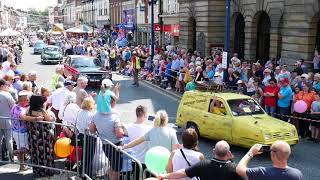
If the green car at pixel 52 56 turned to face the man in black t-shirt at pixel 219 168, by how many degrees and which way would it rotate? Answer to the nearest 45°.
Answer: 0° — it already faces them

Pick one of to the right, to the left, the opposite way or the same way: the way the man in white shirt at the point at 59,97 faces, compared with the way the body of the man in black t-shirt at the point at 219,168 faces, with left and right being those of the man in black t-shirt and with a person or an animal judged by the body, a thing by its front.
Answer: to the right

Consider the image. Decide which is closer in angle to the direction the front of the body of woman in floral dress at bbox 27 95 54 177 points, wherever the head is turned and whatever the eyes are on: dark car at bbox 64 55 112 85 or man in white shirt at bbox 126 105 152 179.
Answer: the dark car

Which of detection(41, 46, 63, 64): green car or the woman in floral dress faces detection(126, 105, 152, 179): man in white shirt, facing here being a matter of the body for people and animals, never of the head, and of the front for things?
the green car

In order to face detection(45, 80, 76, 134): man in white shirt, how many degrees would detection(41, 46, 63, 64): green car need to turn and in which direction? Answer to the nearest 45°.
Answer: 0° — it already faces them

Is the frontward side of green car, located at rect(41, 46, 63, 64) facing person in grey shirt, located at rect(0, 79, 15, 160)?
yes

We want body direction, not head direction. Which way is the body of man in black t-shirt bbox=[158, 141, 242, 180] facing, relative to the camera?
away from the camera

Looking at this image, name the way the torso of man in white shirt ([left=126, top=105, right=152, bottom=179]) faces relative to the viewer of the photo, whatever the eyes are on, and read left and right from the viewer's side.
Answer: facing away from the viewer and to the right of the viewer

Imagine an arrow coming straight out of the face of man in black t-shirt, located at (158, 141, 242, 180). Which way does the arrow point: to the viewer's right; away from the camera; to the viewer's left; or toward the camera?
away from the camera

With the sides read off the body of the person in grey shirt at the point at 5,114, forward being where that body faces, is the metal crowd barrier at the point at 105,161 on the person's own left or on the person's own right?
on the person's own right

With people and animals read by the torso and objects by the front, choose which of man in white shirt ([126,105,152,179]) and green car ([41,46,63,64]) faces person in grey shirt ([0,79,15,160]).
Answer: the green car

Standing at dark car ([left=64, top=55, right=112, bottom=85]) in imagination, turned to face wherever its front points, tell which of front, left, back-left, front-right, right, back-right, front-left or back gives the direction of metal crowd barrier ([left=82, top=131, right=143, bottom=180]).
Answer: front-right

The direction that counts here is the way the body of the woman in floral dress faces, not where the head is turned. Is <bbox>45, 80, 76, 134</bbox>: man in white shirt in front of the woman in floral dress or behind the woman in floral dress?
in front
